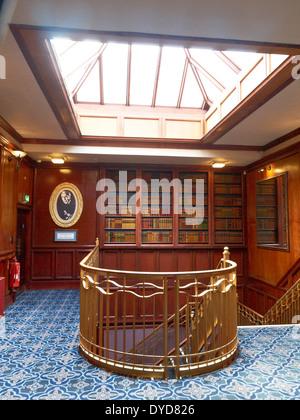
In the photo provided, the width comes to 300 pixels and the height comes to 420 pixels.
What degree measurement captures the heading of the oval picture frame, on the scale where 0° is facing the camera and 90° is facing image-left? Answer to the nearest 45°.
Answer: approximately 0°

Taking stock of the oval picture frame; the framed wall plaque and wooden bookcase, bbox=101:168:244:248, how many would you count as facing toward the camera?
3

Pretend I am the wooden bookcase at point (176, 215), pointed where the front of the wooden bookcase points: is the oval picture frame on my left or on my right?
on my right

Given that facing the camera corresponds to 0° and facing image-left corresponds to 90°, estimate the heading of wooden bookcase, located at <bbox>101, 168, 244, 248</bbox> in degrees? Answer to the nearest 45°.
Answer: approximately 0°

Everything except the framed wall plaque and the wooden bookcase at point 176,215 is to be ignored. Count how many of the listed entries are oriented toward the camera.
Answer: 2

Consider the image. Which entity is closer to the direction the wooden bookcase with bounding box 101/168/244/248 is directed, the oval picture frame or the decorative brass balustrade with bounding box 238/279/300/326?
the decorative brass balustrade

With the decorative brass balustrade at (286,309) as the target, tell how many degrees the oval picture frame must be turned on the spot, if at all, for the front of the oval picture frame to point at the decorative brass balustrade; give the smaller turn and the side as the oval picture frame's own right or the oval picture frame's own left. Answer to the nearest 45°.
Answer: approximately 45° to the oval picture frame's own left

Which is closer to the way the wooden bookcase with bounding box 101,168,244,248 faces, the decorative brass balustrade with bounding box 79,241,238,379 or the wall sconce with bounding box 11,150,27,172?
the decorative brass balustrade
